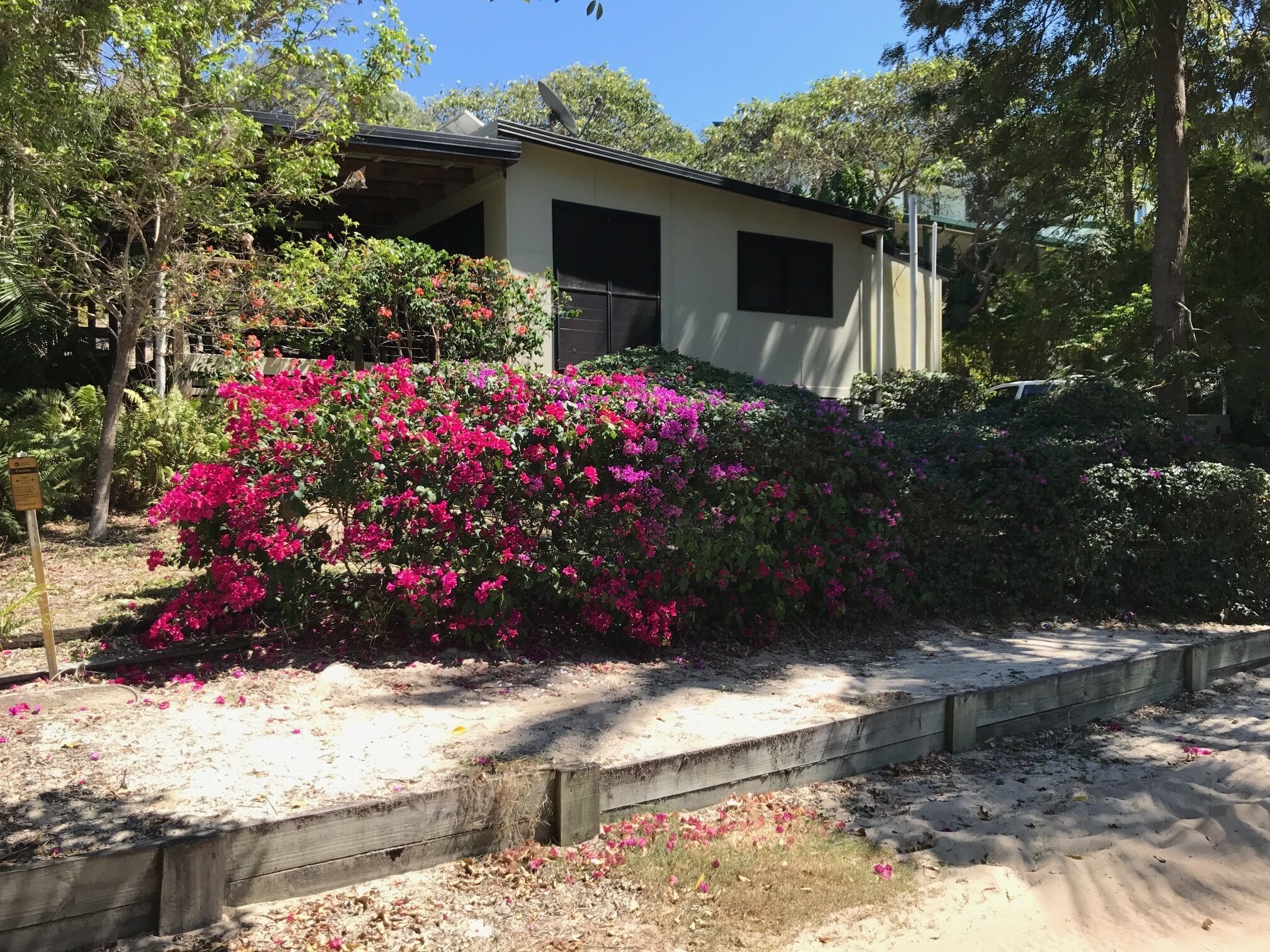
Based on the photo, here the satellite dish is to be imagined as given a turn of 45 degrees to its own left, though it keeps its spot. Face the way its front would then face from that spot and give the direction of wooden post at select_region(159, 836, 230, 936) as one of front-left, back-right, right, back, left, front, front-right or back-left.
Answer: back-right

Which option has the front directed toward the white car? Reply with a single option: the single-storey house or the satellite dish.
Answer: the satellite dish

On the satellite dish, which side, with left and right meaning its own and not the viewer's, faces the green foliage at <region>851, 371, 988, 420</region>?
front

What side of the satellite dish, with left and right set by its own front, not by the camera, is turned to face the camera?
right

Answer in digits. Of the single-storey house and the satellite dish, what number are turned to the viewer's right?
1

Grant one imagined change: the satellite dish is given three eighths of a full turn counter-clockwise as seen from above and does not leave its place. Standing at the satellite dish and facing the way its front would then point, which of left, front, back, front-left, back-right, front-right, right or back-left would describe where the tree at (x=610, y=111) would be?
front-right

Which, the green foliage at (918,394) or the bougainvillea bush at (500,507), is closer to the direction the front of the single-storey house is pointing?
the bougainvillea bush

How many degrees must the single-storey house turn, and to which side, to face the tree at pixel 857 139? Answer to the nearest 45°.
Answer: approximately 180°

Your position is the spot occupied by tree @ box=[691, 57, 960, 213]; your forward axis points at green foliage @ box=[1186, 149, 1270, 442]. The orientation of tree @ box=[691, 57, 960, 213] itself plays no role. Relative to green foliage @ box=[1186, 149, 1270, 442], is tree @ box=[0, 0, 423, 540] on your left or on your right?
right

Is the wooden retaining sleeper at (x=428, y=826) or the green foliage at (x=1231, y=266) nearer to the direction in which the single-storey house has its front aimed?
the wooden retaining sleeper

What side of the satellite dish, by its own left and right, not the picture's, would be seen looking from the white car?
front

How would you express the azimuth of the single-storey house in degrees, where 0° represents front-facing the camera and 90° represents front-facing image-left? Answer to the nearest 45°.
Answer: approximately 45°
